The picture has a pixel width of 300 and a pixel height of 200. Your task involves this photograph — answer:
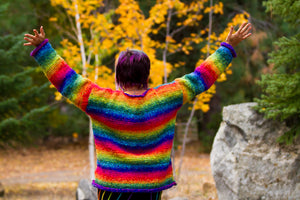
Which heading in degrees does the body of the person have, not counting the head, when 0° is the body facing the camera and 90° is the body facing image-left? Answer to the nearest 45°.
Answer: approximately 180°

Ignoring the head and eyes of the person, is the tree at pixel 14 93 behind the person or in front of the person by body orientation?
in front

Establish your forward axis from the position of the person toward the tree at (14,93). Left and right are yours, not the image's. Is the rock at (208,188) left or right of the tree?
right

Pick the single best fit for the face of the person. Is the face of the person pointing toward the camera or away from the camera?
away from the camera
